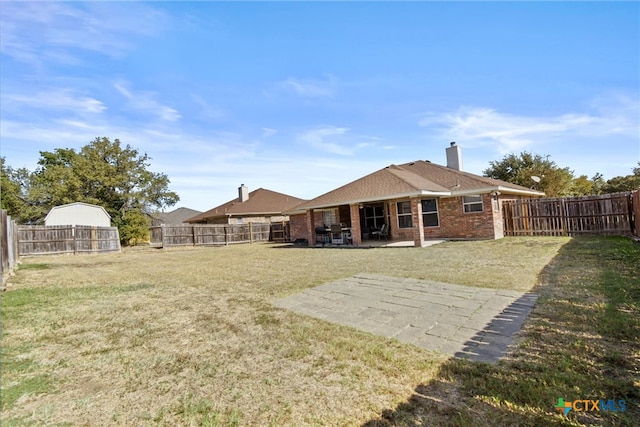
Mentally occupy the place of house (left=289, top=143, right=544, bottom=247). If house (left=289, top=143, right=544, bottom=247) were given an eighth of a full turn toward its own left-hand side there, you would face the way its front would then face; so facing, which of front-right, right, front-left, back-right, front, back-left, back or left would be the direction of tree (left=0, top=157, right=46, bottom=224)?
left

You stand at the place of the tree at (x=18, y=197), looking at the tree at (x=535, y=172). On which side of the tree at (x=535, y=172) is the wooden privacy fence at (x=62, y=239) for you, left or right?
right

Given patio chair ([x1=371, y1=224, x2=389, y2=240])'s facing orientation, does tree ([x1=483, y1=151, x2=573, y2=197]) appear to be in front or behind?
behind

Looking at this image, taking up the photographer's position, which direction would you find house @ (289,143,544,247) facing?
facing away from the viewer and to the right of the viewer

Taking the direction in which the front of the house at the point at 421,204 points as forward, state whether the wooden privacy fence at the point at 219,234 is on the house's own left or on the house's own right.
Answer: on the house's own left

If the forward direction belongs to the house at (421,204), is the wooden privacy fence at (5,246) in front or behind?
behind
